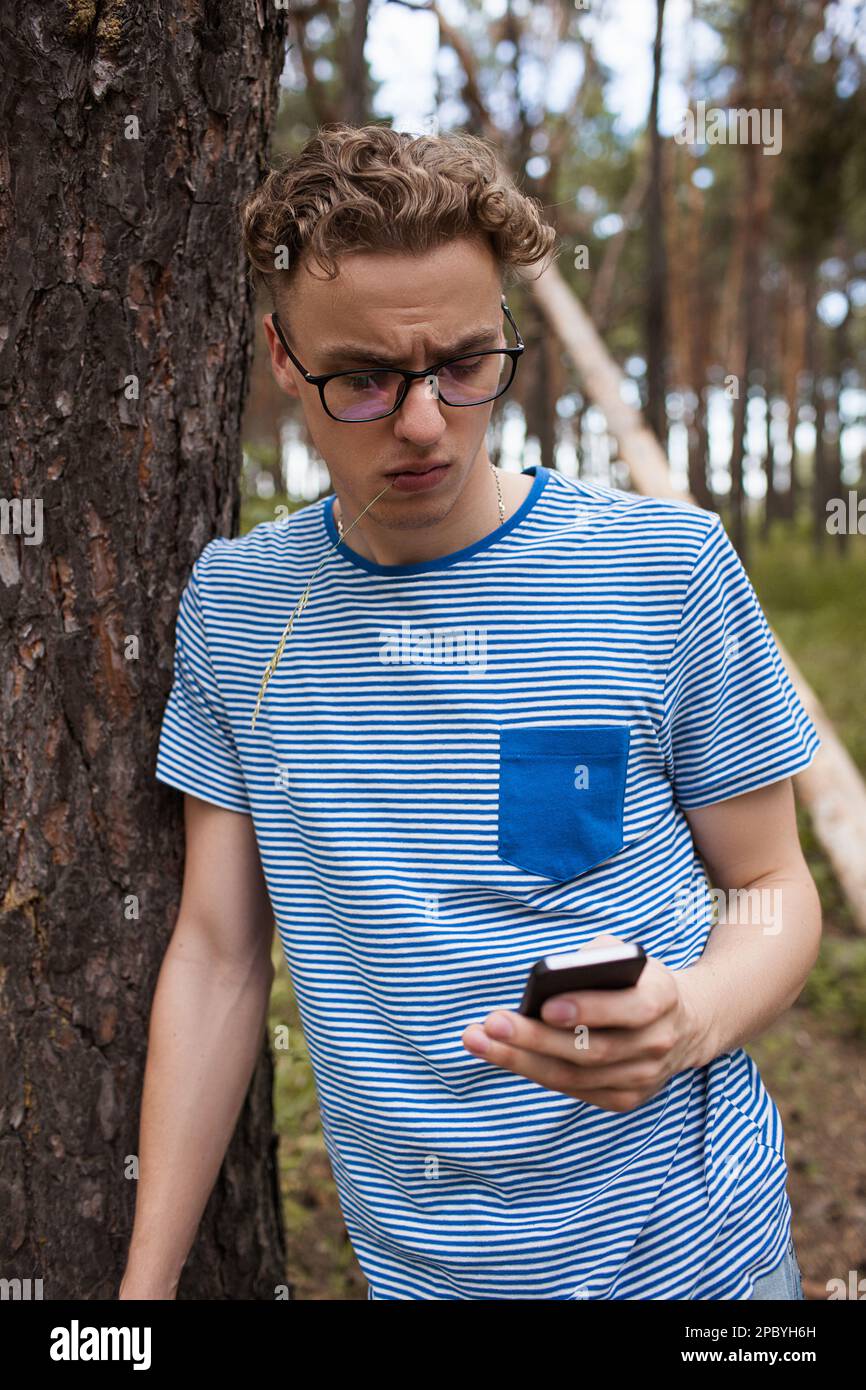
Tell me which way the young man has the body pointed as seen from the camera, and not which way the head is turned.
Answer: toward the camera
